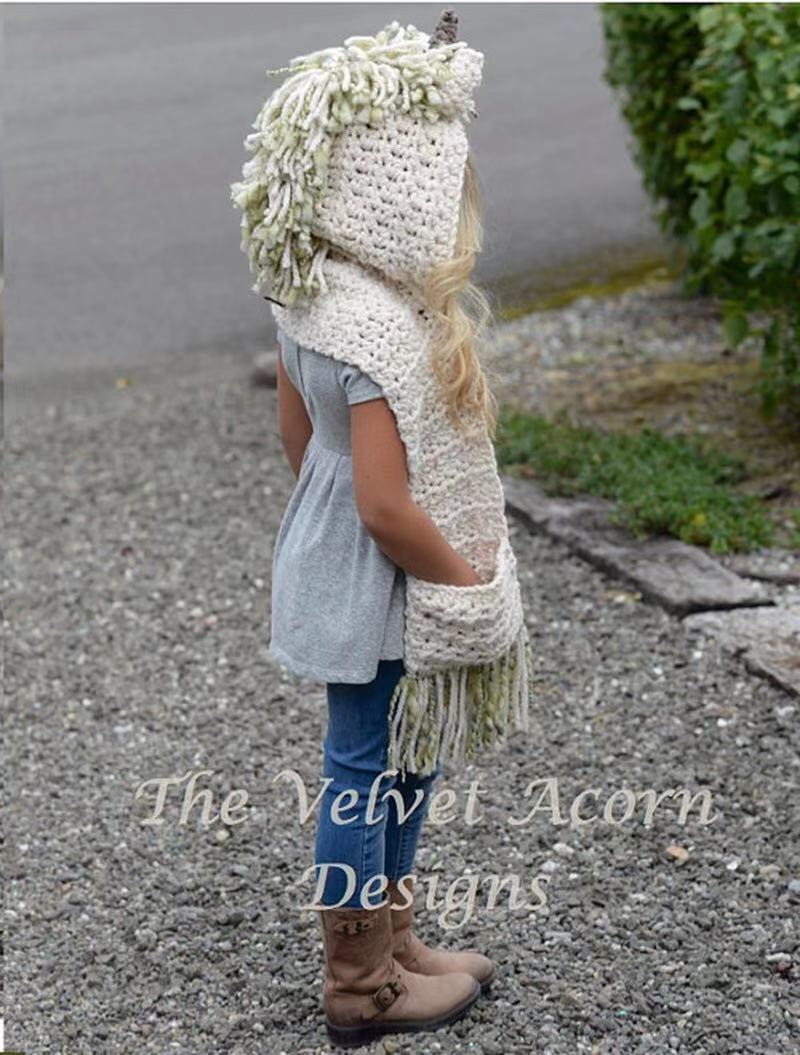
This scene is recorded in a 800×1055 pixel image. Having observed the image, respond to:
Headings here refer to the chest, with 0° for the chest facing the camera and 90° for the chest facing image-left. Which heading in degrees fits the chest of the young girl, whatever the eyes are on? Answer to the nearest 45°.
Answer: approximately 225°

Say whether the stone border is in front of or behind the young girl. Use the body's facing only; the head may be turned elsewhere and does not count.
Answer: in front

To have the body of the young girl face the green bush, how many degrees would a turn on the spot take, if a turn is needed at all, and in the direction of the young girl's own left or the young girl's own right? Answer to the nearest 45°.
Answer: approximately 45° to the young girl's own left
